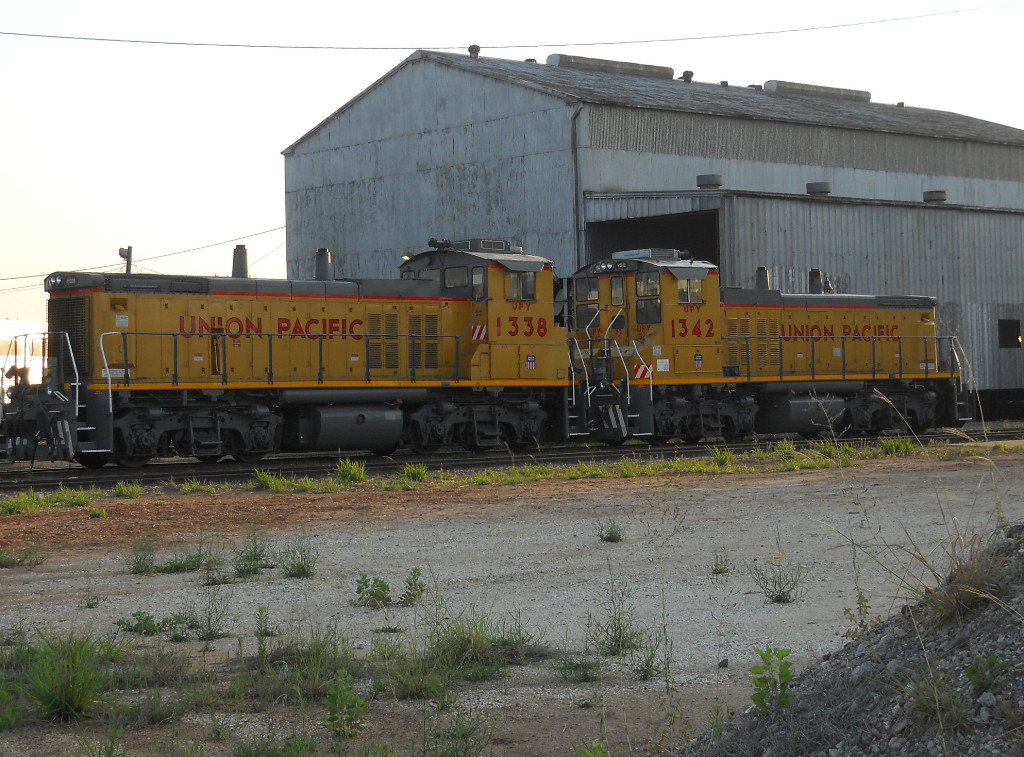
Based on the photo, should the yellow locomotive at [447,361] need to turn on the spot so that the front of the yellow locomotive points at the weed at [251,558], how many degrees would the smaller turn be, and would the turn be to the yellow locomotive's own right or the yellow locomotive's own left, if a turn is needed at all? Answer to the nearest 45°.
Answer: approximately 45° to the yellow locomotive's own left

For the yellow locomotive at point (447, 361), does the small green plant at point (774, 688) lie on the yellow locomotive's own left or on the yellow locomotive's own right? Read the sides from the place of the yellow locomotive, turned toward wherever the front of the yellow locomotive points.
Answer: on the yellow locomotive's own left

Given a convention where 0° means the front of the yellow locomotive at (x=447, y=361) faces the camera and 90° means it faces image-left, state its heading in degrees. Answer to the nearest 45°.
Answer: approximately 45°

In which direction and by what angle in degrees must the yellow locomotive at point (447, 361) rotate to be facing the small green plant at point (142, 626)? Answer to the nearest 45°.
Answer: approximately 45° to its left
